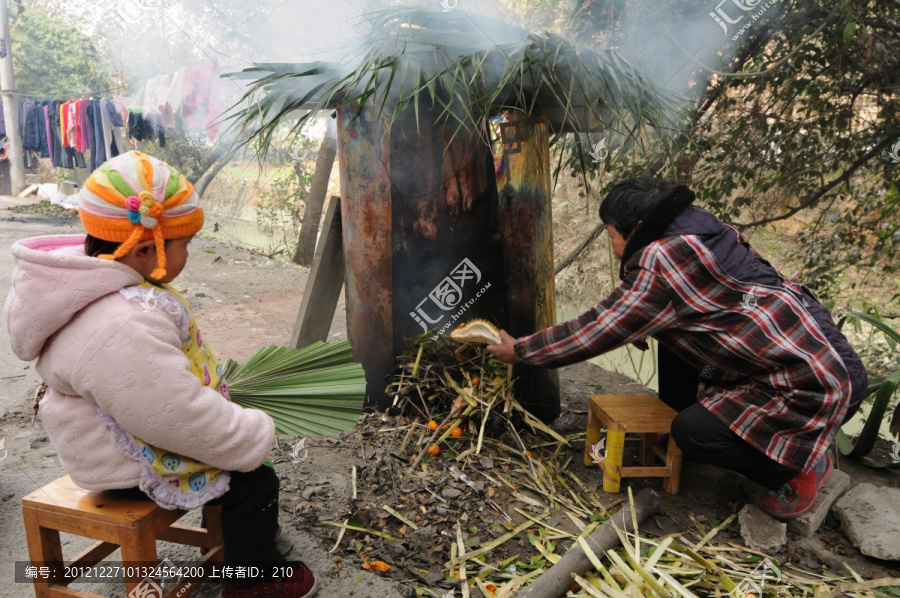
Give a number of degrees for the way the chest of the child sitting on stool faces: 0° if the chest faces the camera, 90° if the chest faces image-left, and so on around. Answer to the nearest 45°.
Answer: approximately 270°

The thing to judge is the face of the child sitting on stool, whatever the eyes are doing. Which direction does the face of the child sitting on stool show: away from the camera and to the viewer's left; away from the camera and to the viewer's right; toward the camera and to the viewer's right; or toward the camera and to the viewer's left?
away from the camera and to the viewer's right

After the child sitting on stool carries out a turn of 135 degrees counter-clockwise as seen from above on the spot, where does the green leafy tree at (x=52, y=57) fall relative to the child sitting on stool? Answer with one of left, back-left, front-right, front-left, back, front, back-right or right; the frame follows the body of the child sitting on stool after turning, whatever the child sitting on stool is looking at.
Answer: front-right

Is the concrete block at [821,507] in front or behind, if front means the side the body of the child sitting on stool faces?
in front

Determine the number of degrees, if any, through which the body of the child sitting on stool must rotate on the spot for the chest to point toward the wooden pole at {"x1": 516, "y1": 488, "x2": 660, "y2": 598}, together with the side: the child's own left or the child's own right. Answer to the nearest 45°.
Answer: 0° — they already face it

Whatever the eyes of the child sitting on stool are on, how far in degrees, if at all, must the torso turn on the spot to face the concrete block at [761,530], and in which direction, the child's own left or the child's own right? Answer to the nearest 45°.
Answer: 0° — they already face it
